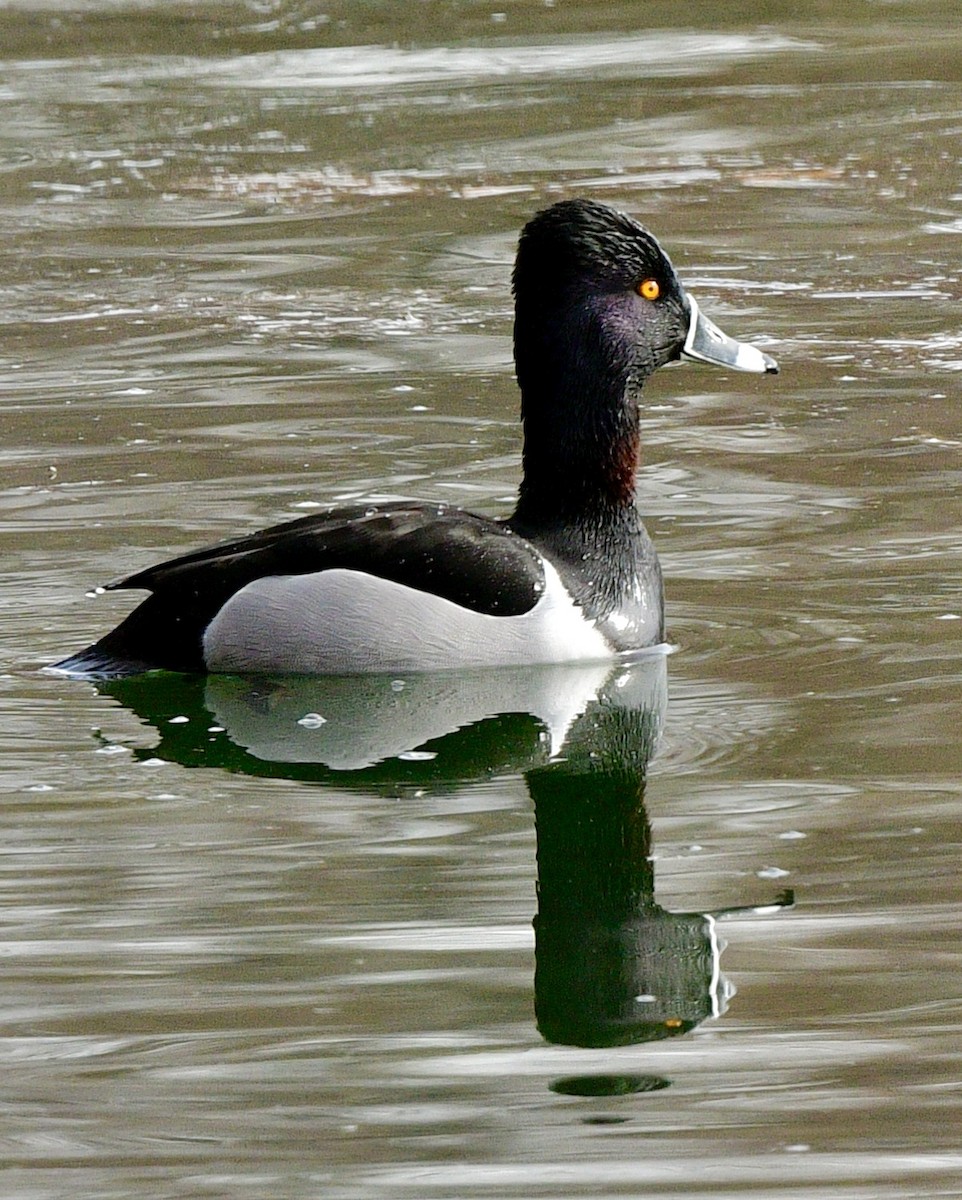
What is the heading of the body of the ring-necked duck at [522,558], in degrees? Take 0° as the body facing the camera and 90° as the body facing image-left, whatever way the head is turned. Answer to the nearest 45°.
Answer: approximately 270°
